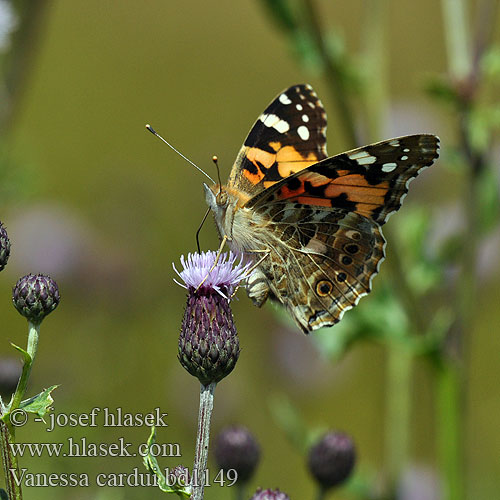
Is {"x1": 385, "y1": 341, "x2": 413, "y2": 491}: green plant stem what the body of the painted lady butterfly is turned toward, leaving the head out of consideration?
no

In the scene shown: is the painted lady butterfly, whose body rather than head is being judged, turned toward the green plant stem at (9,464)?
yes

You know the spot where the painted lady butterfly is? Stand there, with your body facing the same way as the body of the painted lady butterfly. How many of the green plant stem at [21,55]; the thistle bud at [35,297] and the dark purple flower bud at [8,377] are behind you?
0

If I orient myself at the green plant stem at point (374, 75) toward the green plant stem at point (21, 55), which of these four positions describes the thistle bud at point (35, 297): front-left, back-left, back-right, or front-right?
front-left

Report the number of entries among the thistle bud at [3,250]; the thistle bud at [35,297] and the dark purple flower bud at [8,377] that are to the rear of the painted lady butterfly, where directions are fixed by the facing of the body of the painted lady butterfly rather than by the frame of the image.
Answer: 0

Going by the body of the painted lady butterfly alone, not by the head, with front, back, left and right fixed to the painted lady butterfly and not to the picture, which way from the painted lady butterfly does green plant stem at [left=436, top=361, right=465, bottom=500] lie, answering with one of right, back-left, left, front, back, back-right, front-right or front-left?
back-right

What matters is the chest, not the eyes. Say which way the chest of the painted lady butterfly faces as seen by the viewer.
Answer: to the viewer's left
